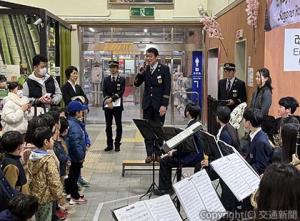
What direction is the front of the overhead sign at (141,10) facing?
toward the camera

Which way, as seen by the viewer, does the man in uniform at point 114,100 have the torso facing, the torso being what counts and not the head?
toward the camera

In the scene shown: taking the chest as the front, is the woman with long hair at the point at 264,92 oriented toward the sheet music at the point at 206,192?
no

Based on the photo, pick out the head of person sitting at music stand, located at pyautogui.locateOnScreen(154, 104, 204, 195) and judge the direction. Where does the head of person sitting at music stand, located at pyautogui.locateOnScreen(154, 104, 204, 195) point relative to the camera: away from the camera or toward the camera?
away from the camera

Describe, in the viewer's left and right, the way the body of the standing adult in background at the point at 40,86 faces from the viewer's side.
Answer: facing the viewer and to the right of the viewer

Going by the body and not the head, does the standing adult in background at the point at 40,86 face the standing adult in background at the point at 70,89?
no

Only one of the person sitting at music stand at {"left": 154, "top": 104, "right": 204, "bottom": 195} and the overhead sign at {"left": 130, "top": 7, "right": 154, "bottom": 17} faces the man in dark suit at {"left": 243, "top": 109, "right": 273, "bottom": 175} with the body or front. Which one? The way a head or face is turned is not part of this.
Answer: the overhead sign

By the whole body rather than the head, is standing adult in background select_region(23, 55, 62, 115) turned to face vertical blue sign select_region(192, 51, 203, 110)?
no

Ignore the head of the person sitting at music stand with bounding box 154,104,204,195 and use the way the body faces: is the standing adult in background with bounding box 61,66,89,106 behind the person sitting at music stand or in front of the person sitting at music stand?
in front

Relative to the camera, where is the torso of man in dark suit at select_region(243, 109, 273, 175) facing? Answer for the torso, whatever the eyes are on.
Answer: to the viewer's left

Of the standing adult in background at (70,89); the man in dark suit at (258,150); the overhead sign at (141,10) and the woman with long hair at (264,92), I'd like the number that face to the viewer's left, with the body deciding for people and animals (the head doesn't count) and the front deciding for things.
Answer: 2

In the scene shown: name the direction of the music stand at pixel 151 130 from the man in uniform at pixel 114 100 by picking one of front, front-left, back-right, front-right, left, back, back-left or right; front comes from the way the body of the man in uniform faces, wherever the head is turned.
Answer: front
